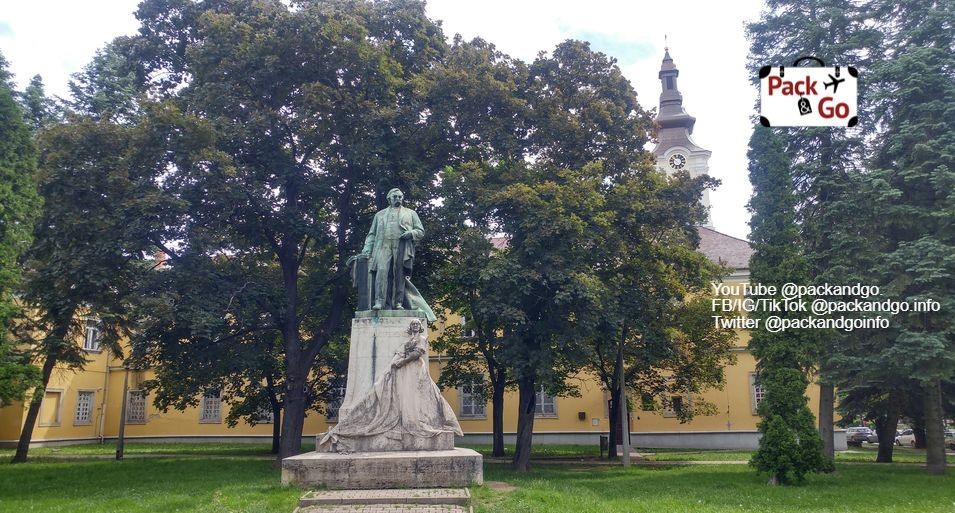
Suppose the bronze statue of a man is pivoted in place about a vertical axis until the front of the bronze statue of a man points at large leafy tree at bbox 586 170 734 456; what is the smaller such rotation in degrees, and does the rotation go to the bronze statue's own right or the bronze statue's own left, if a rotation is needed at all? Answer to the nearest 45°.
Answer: approximately 135° to the bronze statue's own left

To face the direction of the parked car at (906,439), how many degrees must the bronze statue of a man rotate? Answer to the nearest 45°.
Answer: approximately 135° to its left

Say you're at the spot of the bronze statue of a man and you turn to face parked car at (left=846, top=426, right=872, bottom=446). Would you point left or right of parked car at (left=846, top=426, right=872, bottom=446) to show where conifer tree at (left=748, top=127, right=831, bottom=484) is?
right

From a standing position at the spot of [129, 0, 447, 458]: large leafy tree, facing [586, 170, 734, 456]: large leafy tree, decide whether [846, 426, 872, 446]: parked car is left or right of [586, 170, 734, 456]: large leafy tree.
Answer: left

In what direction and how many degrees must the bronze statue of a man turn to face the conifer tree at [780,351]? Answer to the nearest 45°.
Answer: approximately 90° to its left

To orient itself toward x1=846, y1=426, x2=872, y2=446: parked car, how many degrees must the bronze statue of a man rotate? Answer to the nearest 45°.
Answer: approximately 135° to its left

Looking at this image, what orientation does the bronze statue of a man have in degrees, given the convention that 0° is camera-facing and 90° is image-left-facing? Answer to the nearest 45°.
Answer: approximately 0°

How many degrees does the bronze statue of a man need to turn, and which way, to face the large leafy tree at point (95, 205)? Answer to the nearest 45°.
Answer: approximately 135° to its right

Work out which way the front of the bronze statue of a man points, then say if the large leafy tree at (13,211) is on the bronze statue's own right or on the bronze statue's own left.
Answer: on the bronze statue's own right
